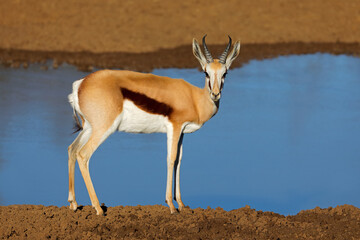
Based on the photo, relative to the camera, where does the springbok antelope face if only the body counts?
to the viewer's right
